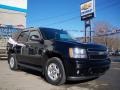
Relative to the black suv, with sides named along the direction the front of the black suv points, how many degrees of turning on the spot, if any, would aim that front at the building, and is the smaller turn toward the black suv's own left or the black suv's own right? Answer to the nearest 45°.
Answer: approximately 135° to the black suv's own left

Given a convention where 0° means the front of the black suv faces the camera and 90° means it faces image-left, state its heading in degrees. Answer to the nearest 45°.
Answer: approximately 315°
